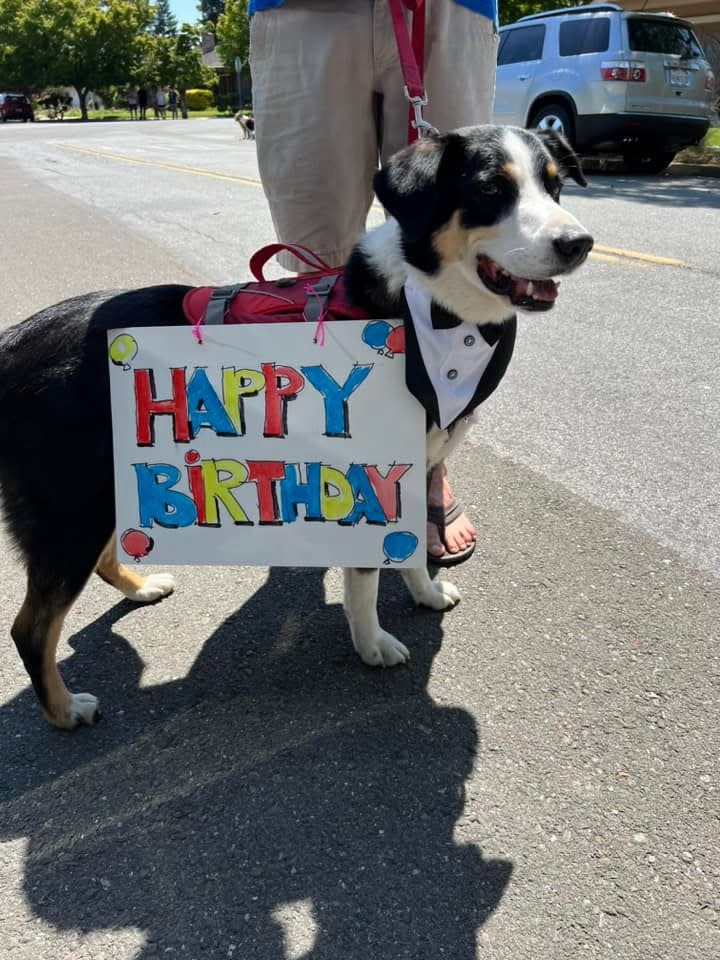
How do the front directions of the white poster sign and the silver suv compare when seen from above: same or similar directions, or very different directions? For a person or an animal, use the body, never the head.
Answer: very different directions

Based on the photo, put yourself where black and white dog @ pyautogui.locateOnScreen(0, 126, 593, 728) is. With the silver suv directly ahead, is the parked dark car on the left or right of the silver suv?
left

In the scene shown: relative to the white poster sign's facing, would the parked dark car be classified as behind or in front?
behind

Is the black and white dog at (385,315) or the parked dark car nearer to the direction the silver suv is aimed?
the parked dark car

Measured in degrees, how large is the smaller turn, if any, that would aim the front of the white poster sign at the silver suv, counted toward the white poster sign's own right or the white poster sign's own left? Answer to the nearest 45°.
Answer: approximately 135° to the white poster sign's own left

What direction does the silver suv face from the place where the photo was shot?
facing away from the viewer and to the left of the viewer

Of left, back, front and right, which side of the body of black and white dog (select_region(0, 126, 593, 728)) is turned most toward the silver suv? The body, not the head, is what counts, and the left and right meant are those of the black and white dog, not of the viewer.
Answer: left

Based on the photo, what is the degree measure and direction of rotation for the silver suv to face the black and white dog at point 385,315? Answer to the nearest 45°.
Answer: approximately 135° to its left

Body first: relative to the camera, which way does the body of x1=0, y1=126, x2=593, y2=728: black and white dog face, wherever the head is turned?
to the viewer's right

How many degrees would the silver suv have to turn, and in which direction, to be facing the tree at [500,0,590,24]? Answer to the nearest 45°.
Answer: approximately 45° to its right

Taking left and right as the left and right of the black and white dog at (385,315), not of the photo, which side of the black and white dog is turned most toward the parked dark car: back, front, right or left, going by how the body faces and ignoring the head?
left

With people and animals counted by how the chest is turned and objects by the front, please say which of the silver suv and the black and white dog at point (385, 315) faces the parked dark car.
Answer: the silver suv

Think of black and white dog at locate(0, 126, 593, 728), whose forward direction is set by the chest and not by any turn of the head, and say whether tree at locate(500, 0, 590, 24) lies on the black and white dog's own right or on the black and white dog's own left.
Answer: on the black and white dog's own left

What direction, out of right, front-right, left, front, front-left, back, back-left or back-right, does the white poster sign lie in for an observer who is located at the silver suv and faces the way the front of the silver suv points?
back-left

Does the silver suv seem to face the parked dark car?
yes
